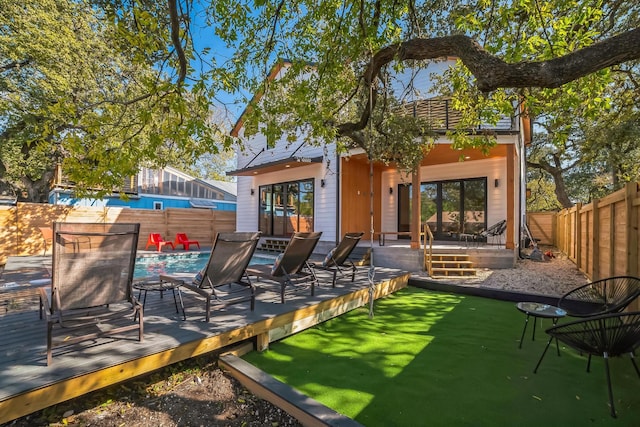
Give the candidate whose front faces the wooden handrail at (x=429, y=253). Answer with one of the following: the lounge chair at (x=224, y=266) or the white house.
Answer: the white house

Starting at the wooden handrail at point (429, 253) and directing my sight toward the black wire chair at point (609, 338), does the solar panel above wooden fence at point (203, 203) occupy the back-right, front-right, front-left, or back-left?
back-right

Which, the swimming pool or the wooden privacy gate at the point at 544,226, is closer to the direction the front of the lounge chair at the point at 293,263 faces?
the swimming pool

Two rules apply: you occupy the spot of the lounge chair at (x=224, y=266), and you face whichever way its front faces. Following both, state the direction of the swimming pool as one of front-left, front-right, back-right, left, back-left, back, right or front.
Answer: front-right

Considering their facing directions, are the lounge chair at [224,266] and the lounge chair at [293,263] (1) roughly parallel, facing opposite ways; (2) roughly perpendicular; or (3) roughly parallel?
roughly parallel

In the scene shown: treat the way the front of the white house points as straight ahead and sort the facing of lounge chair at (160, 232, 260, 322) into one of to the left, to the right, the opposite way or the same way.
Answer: to the right

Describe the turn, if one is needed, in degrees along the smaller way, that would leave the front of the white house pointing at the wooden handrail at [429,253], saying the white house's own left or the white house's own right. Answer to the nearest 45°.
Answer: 0° — it already faces it

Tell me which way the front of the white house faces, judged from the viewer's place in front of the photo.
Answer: facing the viewer
